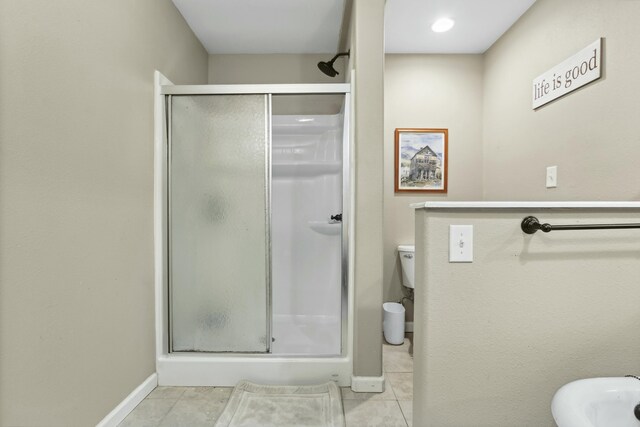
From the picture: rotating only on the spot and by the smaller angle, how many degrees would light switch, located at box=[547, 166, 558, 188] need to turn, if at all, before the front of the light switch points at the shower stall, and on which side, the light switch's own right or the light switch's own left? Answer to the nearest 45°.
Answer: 0° — it already faces it

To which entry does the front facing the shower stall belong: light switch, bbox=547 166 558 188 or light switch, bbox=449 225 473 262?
the light switch, bbox=547 166 558 188

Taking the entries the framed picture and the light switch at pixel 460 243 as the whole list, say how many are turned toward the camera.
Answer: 2

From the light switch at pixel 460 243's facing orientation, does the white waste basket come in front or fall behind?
behind

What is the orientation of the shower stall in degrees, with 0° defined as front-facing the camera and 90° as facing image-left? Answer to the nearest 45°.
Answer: approximately 0°

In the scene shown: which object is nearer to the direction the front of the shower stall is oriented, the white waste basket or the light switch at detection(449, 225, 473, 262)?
the light switch

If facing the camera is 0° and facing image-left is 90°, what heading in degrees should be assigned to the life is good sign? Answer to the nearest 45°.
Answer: approximately 45°

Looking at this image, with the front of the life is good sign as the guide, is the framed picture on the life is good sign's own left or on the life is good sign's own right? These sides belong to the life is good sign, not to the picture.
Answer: on the life is good sign's own right

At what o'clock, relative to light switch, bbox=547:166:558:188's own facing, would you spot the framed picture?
The framed picture is roughly at 2 o'clock from the light switch.

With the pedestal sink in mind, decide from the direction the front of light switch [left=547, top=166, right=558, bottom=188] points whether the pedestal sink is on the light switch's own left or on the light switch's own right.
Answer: on the light switch's own left

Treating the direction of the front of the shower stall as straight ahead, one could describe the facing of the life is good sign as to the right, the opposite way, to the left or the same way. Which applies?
to the right
